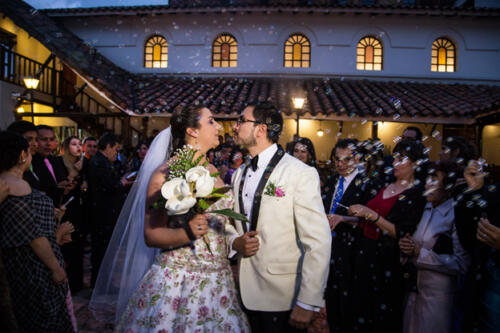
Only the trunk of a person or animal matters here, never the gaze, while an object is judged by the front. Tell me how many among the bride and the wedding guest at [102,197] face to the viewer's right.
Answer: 2

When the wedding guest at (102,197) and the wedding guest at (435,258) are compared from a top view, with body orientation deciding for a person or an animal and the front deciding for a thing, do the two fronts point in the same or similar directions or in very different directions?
very different directions

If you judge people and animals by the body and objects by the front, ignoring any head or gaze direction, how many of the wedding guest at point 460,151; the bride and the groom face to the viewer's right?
1

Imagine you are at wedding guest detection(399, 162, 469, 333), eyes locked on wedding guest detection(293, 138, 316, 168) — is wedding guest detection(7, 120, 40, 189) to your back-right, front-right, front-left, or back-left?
front-left

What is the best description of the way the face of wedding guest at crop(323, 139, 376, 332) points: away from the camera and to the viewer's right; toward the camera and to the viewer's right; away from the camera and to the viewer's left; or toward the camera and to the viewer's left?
toward the camera and to the viewer's left

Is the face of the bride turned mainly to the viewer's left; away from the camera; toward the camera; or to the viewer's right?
to the viewer's right

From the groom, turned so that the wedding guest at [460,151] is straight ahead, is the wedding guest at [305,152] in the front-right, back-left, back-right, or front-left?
front-left

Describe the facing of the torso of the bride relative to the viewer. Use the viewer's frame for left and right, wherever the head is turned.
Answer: facing to the right of the viewer

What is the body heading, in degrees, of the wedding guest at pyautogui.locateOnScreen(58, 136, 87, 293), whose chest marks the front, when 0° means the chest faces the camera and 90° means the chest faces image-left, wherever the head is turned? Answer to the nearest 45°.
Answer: approximately 315°

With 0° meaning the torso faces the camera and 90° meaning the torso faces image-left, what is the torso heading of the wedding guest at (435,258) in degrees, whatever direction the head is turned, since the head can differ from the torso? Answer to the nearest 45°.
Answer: approximately 45°

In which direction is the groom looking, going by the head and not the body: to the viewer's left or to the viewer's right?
to the viewer's left

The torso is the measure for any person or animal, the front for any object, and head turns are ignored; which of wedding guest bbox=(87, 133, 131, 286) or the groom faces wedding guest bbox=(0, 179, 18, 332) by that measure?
the groom
